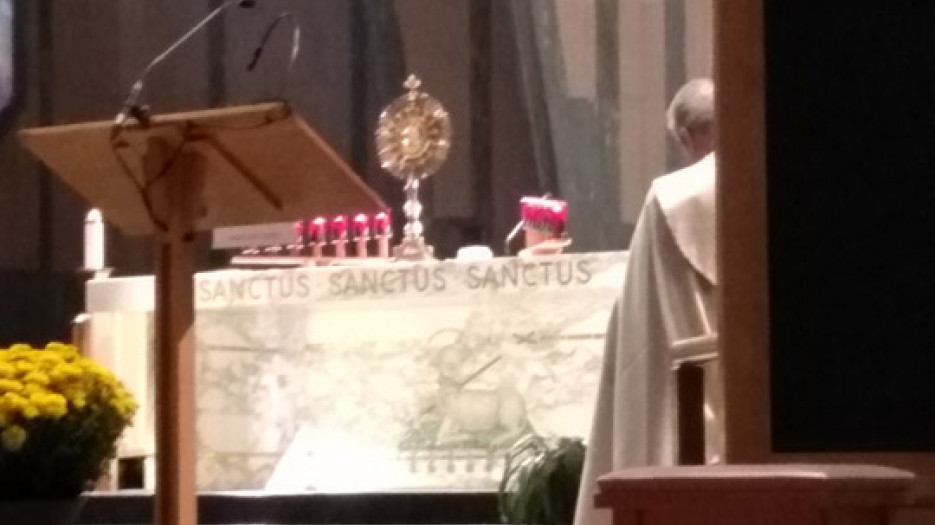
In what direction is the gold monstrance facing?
toward the camera

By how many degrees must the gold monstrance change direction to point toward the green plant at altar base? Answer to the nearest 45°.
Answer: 0° — it already faces it

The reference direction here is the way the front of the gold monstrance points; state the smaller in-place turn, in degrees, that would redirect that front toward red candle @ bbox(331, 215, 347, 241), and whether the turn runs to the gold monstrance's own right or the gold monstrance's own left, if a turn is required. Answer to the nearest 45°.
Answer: approximately 135° to the gold monstrance's own right

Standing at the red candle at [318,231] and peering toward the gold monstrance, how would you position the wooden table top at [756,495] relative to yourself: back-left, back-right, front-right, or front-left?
front-right

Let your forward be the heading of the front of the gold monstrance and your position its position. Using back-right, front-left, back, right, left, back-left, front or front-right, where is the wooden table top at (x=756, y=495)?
front

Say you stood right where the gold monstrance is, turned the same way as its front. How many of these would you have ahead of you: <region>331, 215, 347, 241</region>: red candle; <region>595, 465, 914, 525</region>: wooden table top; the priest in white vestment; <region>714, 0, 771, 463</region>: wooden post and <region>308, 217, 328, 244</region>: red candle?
3

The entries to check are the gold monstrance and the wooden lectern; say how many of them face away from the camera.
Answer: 0

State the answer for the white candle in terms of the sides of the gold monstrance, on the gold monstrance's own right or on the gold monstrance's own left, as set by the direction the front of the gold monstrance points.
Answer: on the gold monstrance's own right

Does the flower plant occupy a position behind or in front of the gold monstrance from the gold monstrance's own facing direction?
in front
